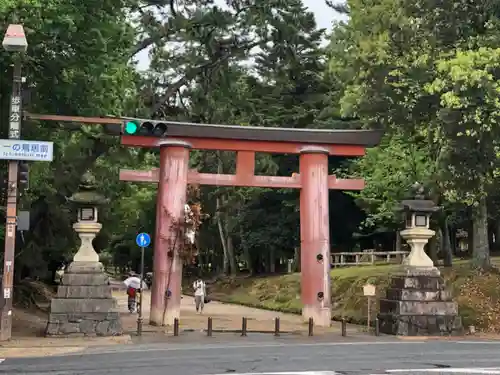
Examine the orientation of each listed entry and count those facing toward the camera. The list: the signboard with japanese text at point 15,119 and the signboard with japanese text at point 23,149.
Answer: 2

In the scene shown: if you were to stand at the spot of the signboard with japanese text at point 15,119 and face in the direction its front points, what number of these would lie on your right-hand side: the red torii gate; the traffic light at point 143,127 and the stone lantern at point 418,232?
0

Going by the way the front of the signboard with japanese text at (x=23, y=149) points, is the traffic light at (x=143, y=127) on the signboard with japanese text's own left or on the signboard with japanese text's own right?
on the signboard with japanese text's own left

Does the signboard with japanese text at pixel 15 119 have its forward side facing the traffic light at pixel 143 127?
no

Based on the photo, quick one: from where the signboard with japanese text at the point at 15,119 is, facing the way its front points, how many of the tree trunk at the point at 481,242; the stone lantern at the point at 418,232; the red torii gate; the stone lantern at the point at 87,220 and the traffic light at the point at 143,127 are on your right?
0

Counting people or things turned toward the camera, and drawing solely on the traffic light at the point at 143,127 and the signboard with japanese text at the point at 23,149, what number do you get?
2

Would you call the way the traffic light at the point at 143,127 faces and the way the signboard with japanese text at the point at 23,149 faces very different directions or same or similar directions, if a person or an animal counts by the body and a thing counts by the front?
same or similar directions

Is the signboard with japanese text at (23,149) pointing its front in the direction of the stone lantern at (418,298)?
no

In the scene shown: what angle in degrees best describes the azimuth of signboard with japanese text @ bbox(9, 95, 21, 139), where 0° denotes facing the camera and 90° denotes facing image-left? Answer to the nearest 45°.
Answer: approximately 0°

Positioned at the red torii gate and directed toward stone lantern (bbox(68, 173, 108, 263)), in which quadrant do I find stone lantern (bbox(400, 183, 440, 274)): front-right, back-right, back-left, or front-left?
back-left

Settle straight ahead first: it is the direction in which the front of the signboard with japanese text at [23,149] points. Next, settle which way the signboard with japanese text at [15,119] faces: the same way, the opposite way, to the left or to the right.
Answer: the same way

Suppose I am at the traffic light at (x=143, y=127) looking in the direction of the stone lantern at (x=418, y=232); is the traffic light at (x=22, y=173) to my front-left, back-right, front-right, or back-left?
back-left

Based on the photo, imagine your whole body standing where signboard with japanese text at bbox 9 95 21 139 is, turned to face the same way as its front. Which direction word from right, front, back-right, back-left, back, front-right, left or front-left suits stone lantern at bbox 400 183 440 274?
left

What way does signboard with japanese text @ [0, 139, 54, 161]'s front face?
toward the camera

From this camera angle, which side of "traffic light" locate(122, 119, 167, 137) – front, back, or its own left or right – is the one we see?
front

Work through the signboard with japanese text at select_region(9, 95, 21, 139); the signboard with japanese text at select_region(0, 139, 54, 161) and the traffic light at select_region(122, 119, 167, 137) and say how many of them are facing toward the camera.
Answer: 3

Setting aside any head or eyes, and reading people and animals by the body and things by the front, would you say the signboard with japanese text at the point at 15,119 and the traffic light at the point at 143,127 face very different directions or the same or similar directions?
same or similar directions
